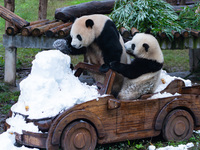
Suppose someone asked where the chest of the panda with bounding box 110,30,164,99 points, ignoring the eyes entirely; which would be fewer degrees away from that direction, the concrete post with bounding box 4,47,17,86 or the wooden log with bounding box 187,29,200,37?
the concrete post

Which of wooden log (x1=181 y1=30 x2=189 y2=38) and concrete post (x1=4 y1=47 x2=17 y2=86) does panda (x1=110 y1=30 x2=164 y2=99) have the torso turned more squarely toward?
the concrete post

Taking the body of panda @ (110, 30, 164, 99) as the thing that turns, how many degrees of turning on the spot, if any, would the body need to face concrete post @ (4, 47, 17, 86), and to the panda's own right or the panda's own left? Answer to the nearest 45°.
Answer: approximately 45° to the panda's own right

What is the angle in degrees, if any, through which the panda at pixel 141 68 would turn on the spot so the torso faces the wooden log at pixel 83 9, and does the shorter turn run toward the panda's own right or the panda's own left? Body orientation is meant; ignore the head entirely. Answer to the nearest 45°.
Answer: approximately 90° to the panda's own right
